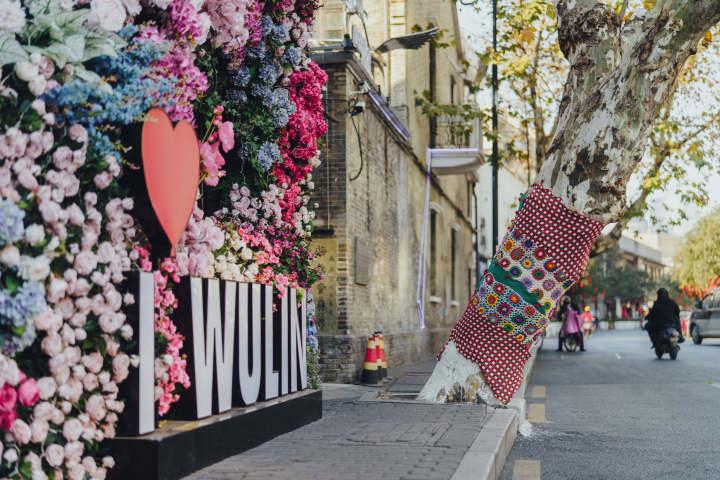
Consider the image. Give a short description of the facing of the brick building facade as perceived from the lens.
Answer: facing the viewer and to the right of the viewer

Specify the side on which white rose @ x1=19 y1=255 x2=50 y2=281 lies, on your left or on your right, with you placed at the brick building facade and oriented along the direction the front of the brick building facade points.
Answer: on your right

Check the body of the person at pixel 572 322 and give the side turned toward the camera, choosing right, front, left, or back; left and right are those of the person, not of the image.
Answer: front

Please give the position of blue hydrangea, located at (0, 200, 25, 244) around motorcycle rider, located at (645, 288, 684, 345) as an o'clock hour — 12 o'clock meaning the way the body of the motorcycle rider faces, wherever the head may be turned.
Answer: The blue hydrangea is roughly at 6 o'clock from the motorcycle rider.

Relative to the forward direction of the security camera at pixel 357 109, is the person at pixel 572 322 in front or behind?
behind

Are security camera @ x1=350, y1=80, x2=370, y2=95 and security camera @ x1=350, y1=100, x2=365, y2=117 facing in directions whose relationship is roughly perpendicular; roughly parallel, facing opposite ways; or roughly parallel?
roughly parallel

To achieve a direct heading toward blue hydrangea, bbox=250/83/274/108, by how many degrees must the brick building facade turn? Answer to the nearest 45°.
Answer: approximately 45° to its right

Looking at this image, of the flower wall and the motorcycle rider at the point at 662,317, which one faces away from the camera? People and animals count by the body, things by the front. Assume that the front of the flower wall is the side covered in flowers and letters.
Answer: the motorcycle rider

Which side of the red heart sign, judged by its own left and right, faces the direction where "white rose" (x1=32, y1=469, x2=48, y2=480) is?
right
